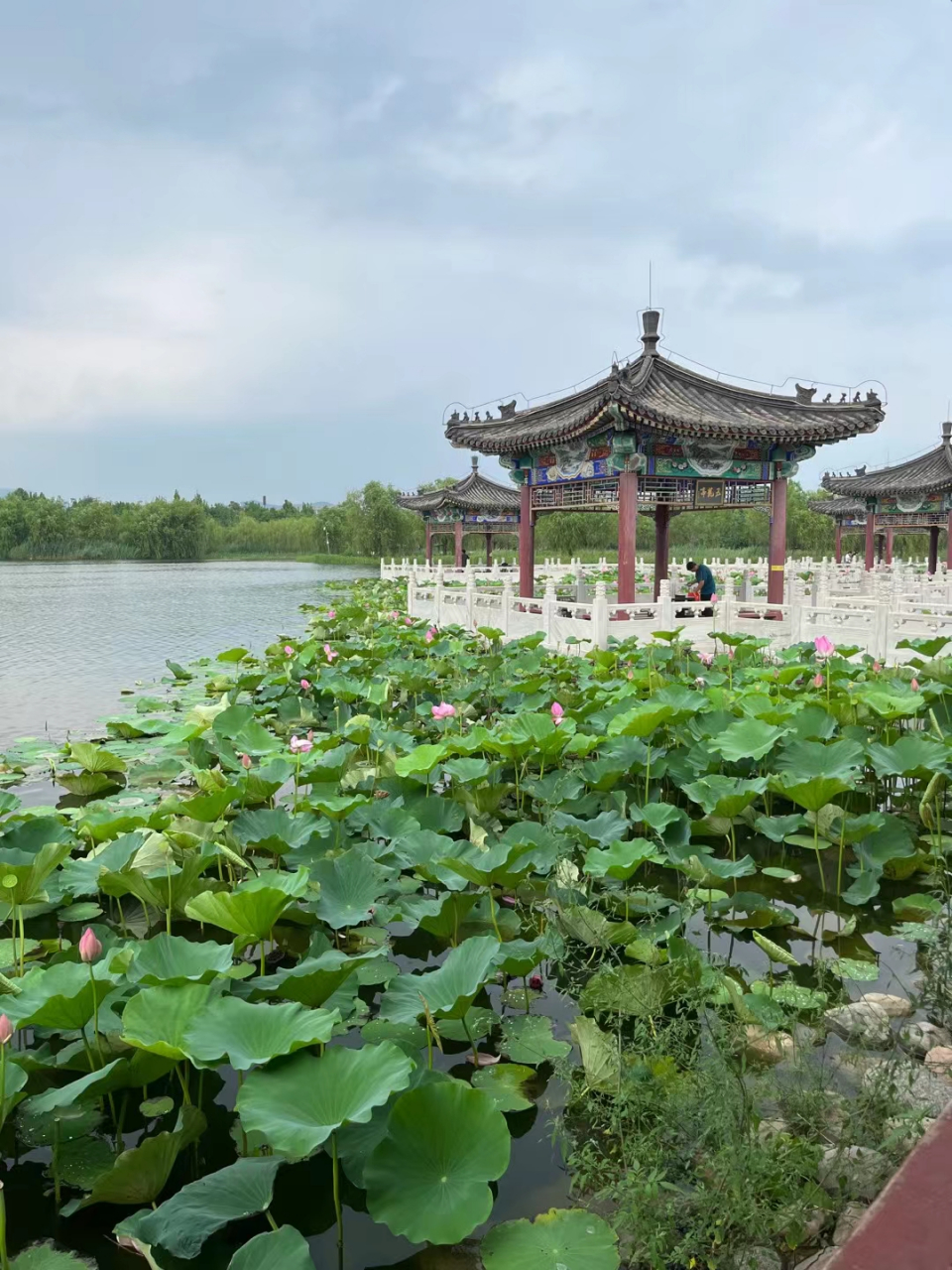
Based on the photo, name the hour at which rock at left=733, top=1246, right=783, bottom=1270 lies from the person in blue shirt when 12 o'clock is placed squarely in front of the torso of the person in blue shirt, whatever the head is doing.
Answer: The rock is roughly at 9 o'clock from the person in blue shirt.

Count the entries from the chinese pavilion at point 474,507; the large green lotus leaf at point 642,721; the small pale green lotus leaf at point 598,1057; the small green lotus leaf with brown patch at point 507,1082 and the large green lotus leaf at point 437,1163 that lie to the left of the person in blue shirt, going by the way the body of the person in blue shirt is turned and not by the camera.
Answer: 4

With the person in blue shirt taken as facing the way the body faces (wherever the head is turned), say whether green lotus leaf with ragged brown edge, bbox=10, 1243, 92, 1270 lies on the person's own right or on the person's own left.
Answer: on the person's own left

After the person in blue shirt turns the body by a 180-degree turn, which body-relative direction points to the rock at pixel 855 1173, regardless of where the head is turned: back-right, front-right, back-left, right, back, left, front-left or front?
right

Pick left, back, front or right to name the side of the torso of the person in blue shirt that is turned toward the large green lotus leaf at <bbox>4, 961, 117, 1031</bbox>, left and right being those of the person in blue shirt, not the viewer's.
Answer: left

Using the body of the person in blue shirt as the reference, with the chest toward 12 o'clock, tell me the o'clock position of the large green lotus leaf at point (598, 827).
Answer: The large green lotus leaf is roughly at 9 o'clock from the person in blue shirt.

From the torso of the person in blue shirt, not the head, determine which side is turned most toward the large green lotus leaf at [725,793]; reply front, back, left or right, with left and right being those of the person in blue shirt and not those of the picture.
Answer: left

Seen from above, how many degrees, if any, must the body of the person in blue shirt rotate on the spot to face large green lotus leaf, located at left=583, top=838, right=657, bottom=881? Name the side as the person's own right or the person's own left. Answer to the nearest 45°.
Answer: approximately 90° to the person's own left

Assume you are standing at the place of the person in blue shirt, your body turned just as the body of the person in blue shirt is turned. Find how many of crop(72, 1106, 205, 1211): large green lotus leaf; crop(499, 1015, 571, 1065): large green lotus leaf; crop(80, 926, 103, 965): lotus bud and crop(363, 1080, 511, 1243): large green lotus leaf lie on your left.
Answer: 4

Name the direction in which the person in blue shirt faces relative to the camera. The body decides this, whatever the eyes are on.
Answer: to the viewer's left

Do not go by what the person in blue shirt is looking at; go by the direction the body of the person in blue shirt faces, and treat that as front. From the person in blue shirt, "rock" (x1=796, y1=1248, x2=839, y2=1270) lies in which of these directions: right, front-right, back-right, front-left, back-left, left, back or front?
left

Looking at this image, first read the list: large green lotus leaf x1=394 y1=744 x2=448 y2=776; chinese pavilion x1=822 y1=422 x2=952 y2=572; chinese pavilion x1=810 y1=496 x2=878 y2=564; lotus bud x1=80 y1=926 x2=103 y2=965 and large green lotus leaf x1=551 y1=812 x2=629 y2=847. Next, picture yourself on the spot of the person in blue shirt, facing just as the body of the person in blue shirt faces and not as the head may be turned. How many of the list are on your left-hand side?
3

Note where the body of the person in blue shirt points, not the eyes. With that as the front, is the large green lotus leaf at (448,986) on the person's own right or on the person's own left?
on the person's own left

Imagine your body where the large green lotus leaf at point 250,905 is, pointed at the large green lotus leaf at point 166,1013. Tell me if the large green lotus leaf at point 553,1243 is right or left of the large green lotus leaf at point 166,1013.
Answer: left
